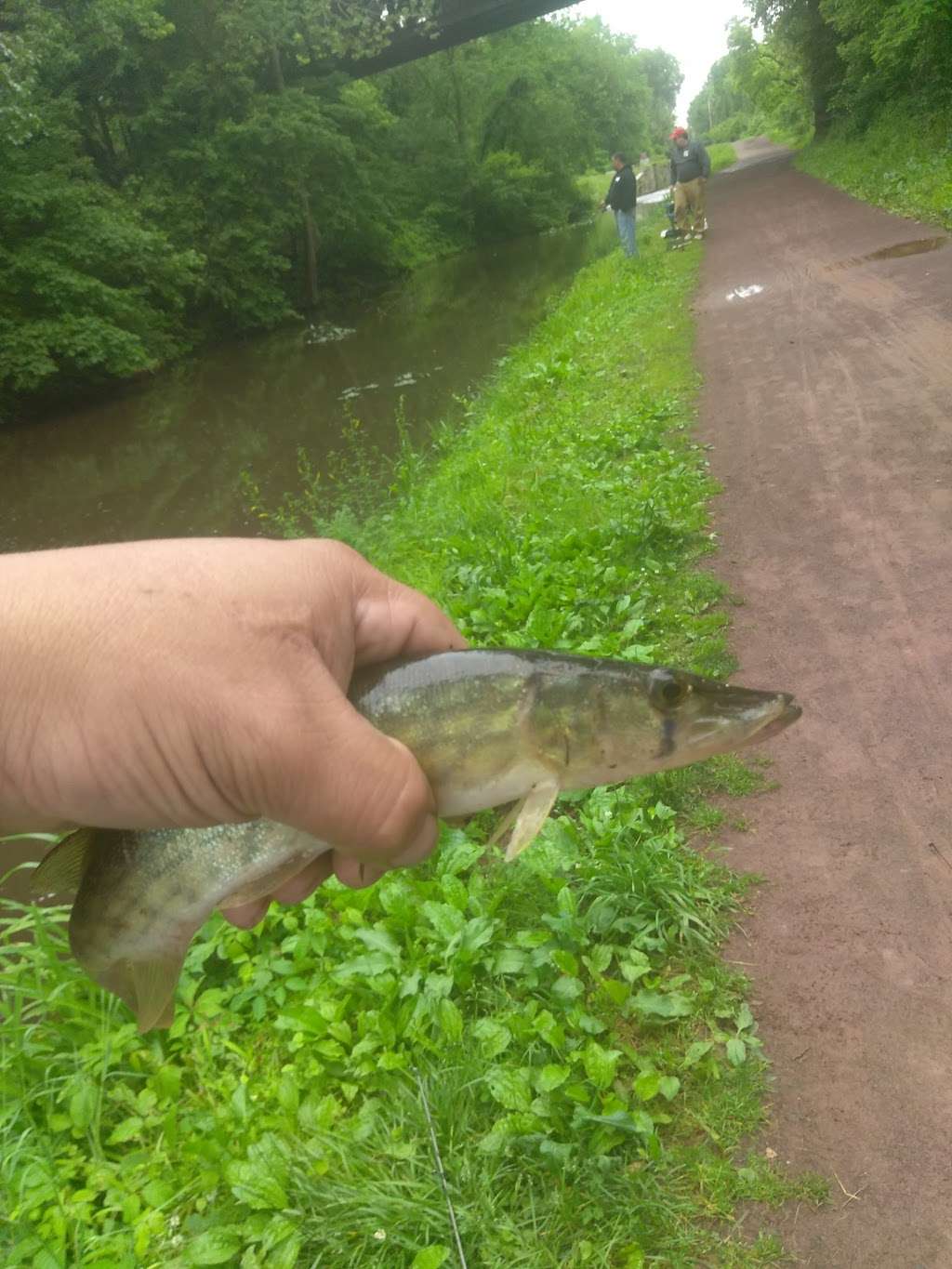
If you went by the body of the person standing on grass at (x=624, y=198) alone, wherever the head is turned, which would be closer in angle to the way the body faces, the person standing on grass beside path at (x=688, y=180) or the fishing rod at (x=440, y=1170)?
the fishing rod

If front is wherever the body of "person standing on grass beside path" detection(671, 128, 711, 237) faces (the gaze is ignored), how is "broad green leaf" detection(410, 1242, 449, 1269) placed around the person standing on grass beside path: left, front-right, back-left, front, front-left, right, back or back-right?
front-left

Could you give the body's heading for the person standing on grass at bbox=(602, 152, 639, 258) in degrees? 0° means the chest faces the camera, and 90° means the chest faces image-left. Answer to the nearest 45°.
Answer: approximately 90°

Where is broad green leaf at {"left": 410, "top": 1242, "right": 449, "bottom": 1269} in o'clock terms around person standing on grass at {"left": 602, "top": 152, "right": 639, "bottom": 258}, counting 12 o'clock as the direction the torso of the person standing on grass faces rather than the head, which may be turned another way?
The broad green leaf is roughly at 9 o'clock from the person standing on grass.

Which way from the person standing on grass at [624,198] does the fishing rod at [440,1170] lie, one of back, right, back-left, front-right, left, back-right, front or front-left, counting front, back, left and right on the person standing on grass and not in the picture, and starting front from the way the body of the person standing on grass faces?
left

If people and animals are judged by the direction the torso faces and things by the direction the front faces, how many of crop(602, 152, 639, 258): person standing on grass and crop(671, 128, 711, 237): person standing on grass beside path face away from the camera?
0

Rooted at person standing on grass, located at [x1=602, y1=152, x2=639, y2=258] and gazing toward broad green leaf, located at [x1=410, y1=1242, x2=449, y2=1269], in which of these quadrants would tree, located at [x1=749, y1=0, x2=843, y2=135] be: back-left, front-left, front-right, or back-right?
back-left

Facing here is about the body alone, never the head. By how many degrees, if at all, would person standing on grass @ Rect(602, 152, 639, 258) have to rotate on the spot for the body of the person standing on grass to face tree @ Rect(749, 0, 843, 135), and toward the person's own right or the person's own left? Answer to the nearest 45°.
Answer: approximately 135° to the person's own right

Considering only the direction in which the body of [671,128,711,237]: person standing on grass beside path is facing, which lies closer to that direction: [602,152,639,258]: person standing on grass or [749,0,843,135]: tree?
the person standing on grass

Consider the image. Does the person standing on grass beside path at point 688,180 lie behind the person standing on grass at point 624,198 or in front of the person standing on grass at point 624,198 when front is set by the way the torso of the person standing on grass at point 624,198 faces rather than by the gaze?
behind

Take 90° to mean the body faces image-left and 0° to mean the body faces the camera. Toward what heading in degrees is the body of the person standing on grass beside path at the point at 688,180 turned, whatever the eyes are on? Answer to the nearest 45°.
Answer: approximately 45°

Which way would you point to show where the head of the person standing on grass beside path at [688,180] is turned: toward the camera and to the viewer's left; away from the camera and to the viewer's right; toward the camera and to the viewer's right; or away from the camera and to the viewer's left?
toward the camera and to the viewer's left

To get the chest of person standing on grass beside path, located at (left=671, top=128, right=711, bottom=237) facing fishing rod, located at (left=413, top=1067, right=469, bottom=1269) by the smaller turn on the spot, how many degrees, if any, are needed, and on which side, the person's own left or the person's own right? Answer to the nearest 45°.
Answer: approximately 45° to the person's own left
